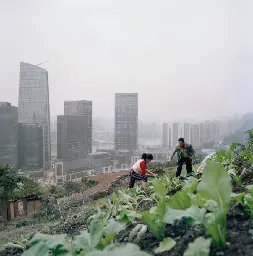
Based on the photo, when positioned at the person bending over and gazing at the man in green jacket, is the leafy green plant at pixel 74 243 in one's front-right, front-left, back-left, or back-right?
back-right

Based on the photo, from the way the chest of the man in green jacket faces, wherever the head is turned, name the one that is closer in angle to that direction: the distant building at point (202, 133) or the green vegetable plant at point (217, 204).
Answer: the green vegetable plant

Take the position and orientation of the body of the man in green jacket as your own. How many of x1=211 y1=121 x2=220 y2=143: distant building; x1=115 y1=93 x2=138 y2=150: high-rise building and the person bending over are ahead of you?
1

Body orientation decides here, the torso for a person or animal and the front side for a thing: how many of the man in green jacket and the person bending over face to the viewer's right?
1

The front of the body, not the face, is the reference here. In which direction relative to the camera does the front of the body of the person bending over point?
to the viewer's right

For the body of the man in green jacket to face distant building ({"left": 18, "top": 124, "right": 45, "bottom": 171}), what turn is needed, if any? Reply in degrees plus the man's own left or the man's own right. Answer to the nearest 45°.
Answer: approximately 90° to the man's own right

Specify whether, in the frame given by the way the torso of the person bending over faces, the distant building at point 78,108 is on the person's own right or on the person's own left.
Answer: on the person's own left

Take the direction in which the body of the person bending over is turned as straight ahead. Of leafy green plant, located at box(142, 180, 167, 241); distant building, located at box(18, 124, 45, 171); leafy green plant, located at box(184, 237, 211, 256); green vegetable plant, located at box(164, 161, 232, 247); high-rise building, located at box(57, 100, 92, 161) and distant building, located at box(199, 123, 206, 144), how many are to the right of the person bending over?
3

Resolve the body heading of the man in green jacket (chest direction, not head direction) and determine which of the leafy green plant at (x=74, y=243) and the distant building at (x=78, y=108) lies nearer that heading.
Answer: the leafy green plant

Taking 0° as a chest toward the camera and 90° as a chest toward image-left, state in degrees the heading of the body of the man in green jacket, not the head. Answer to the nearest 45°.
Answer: approximately 45°

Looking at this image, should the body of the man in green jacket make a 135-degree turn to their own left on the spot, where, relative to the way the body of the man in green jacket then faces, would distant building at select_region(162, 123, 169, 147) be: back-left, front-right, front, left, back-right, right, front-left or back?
left
